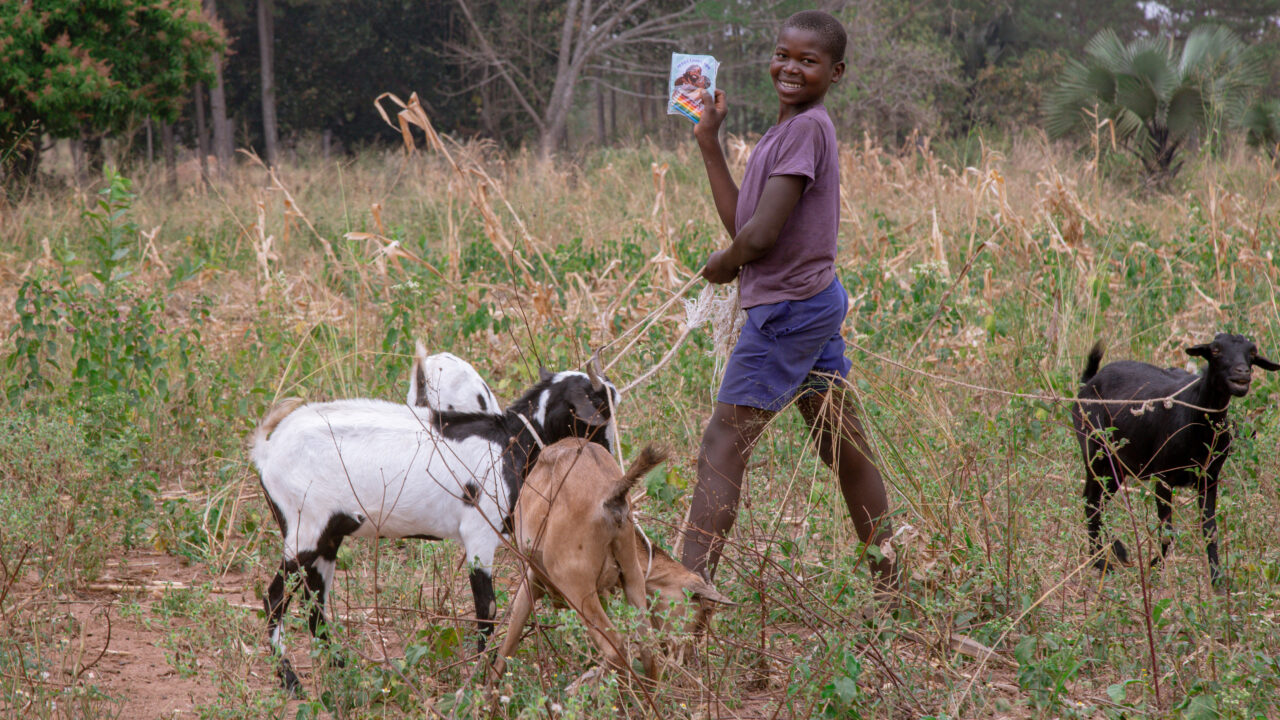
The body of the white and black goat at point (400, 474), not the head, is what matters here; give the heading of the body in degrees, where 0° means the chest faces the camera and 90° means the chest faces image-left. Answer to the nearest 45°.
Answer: approximately 270°

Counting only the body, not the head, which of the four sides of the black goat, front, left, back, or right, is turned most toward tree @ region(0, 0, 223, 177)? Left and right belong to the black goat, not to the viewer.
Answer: back

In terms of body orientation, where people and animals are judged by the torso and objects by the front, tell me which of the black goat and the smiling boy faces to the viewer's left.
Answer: the smiling boy

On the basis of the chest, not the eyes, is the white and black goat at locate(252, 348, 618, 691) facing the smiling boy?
yes

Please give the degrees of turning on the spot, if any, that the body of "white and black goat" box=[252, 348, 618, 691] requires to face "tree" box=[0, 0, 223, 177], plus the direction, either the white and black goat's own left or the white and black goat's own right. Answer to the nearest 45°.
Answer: approximately 90° to the white and black goat's own left

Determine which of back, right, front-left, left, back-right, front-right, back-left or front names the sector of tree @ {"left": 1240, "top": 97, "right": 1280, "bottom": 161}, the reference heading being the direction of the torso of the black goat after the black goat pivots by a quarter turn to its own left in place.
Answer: front-left

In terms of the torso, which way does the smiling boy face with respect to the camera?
to the viewer's left

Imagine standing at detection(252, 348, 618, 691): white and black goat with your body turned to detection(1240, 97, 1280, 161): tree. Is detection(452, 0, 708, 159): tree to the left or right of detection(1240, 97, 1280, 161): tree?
left

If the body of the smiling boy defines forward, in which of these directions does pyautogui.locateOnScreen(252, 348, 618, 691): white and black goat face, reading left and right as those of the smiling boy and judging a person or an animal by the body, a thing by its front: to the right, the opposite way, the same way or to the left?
the opposite way

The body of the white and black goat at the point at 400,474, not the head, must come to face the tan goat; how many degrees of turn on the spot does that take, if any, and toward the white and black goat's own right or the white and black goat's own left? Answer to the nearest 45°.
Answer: approximately 45° to the white and black goat's own right

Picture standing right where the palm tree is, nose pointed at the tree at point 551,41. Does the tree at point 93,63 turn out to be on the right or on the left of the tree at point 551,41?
left

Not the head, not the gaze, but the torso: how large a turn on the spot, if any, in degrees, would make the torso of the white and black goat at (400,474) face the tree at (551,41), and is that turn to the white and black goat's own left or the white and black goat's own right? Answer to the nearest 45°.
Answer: approximately 90° to the white and black goat's own left

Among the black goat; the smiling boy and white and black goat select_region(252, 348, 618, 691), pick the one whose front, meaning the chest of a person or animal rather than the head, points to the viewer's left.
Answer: the smiling boy
